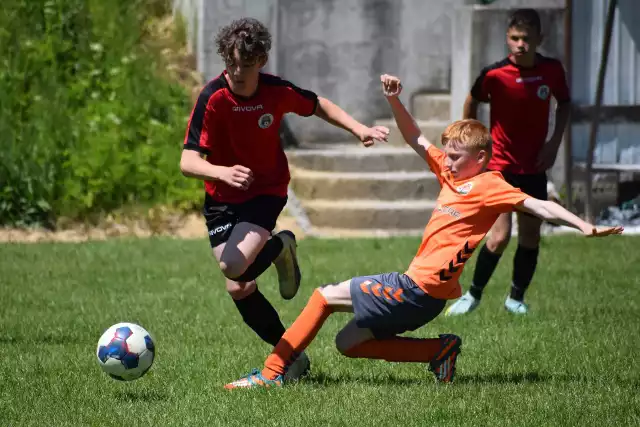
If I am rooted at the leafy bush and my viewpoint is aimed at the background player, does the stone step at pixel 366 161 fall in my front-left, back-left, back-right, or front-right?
front-left

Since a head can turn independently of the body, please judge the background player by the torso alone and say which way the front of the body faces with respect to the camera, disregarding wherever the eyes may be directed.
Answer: toward the camera

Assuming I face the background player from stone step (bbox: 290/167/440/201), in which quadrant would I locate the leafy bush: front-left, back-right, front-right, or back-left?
back-right

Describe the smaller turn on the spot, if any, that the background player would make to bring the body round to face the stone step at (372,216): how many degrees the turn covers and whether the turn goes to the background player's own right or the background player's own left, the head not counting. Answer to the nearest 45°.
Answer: approximately 180°

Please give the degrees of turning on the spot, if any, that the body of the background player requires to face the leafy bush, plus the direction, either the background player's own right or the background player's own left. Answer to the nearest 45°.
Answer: approximately 135° to the background player's own right

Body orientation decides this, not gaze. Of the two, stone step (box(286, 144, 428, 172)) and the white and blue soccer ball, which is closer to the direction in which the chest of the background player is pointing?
the white and blue soccer ball

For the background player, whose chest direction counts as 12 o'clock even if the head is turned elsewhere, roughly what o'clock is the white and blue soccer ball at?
The white and blue soccer ball is roughly at 1 o'clock from the background player.

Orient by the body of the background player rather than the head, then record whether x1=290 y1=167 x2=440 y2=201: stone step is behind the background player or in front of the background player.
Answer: behind

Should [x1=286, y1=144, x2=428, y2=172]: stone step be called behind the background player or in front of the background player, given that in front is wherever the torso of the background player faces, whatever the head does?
behind

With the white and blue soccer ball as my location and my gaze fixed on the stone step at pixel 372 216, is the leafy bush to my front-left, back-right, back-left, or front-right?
front-left
